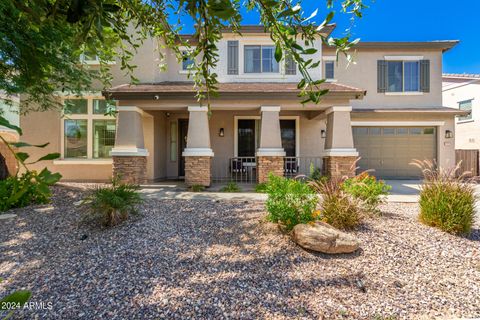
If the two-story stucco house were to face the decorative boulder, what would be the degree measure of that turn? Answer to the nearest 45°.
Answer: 0° — it already faces it

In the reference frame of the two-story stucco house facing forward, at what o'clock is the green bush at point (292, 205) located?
The green bush is roughly at 12 o'clock from the two-story stucco house.

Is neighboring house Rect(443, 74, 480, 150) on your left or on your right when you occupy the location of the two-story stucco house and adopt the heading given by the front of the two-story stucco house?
on your left

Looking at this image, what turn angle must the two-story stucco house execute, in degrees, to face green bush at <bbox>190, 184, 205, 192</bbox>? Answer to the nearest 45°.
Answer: approximately 45° to its right

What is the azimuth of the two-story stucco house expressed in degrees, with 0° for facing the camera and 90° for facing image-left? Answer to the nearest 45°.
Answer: approximately 0°

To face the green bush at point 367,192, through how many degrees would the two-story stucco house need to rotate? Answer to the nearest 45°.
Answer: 0° — it already faces it
